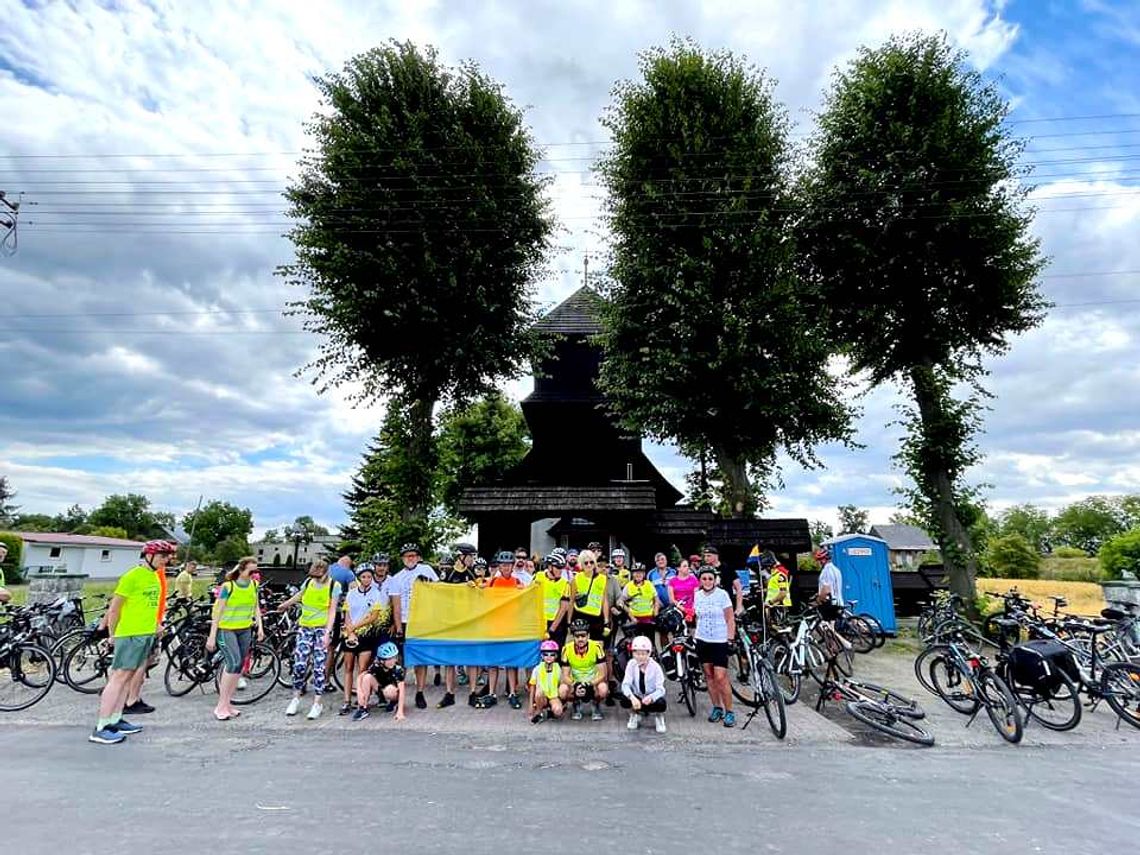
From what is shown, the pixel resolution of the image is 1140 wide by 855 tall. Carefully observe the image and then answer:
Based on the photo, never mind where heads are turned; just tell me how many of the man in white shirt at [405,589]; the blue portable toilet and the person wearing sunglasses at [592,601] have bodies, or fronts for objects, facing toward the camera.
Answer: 3

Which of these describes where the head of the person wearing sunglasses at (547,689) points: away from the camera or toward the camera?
toward the camera

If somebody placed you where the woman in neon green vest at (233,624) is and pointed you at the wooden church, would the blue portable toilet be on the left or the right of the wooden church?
right

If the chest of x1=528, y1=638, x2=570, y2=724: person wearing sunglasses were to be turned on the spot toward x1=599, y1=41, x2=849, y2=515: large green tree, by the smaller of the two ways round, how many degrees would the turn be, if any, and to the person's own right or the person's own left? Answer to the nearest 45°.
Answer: approximately 135° to the person's own left

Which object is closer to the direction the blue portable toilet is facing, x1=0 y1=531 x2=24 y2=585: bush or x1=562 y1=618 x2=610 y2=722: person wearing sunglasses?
the person wearing sunglasses

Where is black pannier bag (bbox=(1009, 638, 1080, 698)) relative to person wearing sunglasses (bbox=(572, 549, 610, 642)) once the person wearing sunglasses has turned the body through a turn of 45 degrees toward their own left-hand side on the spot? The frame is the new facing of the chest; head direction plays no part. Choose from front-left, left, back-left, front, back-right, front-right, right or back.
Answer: front-left

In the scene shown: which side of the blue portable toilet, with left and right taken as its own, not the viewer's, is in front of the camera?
front

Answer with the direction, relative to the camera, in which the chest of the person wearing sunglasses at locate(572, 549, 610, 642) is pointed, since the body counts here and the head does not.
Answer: toward the camera

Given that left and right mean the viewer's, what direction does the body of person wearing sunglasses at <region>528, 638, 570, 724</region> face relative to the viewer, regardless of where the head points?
facing the viewer

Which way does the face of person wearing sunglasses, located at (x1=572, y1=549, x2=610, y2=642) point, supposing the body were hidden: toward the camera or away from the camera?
toward the camera

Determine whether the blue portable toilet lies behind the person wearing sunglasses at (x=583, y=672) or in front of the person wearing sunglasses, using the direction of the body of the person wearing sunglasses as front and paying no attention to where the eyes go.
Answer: behind

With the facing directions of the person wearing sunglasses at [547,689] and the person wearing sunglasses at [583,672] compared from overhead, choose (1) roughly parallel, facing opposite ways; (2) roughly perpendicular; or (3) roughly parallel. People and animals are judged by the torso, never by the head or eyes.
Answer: roughly parallel

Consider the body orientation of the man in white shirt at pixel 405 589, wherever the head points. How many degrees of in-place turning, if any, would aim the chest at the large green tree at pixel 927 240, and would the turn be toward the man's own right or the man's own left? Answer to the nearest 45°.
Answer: approximately 90° to the man's own left
